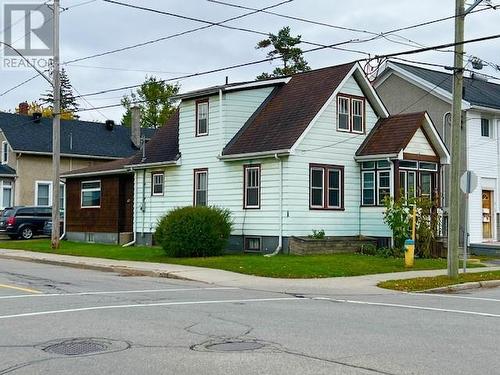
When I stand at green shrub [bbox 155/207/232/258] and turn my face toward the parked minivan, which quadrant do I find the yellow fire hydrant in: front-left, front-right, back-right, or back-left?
back-right

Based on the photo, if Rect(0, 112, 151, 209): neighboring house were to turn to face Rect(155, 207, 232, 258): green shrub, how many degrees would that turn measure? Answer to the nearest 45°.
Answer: approximately 45° to its left

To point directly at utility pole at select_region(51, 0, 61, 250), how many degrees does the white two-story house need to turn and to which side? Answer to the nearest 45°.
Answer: approximately 135° to its right

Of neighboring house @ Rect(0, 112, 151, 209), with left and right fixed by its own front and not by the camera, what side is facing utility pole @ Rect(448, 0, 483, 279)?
left

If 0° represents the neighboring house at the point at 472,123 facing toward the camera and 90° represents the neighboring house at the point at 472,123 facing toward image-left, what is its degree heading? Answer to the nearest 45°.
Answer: approximately 315°

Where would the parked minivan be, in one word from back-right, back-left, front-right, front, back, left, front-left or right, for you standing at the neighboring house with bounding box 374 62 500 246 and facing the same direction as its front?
back-right

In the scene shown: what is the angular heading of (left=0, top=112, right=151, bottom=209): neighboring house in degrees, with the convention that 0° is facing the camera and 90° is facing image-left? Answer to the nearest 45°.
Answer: approximately 45°

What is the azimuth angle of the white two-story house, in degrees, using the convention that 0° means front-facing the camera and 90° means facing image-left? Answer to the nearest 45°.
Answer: approximately 315°

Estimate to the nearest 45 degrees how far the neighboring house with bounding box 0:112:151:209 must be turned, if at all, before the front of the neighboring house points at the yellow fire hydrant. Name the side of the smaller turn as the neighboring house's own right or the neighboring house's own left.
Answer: approximately 90° to the neighboring house's own left

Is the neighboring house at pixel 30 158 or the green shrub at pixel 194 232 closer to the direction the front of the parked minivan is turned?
the neighboring house

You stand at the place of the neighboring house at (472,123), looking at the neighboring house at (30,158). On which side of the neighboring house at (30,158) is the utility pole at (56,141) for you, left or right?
left
